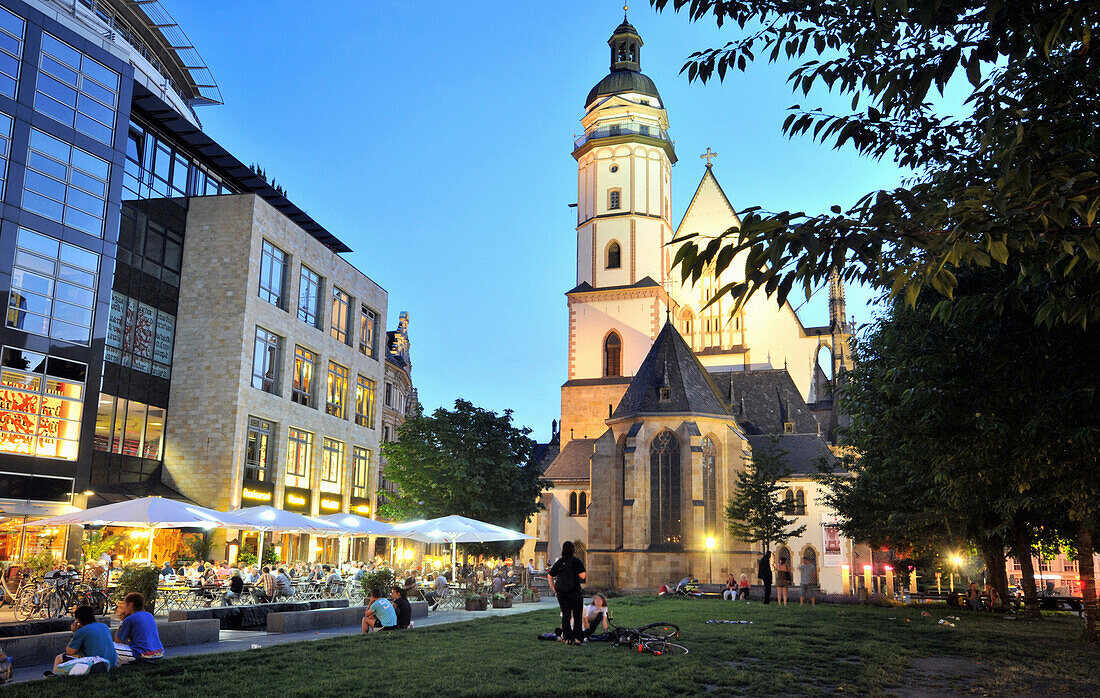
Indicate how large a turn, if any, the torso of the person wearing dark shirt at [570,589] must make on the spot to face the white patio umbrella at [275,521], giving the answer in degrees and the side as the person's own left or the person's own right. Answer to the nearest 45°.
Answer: approximately 45° to the person's own left

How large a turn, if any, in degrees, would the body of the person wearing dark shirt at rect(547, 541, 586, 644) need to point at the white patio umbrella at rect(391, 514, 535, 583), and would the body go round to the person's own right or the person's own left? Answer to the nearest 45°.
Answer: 0° — they already face it

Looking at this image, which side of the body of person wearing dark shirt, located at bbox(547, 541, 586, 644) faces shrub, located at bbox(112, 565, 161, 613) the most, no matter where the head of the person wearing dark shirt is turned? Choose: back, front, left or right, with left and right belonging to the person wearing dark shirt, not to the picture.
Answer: left

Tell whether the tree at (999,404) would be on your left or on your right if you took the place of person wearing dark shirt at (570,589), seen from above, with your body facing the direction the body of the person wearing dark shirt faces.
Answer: on your right

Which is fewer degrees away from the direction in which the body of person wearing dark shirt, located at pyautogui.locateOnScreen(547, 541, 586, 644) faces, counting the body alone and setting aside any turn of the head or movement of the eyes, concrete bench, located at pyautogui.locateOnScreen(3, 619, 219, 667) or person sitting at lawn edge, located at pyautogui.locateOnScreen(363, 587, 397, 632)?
the person sitting at lawn edge

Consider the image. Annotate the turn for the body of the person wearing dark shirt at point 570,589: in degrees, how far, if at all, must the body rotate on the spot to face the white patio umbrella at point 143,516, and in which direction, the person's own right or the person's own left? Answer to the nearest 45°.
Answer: approximately 45° to the person's own left

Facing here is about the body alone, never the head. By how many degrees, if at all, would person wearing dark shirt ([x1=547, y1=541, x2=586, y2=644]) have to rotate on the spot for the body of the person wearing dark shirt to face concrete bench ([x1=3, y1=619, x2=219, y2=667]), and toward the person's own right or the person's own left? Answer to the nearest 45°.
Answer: approximately 90° to the person's own left

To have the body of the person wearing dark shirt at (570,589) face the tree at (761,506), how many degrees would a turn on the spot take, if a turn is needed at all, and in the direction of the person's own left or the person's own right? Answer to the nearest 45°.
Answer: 0° — they already face it

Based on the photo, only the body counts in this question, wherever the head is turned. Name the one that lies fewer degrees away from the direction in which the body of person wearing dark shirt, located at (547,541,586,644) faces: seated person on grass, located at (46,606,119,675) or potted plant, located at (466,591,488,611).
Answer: the potted plant

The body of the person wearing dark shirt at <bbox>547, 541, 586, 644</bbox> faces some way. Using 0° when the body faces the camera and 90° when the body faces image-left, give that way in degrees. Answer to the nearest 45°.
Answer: approximately 180°
